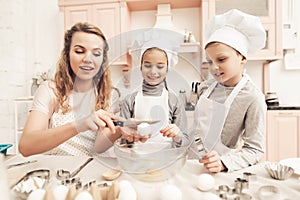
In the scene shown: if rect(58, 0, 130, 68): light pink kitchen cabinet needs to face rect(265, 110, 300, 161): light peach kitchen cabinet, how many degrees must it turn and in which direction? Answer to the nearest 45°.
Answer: approximately 90° to its left

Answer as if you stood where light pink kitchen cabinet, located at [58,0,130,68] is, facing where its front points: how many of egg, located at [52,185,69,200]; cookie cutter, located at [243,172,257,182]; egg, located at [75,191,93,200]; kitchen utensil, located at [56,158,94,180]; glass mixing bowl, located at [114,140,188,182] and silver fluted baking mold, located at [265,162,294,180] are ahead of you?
6

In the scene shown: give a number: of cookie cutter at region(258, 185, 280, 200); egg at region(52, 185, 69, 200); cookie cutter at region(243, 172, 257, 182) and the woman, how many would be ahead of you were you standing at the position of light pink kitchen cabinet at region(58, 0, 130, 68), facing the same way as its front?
4

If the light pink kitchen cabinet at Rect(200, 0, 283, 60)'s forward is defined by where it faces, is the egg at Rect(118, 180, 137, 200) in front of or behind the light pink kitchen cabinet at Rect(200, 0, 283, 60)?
in front

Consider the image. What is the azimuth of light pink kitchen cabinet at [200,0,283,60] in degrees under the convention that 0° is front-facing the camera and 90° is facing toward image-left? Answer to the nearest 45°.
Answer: approximately 0°

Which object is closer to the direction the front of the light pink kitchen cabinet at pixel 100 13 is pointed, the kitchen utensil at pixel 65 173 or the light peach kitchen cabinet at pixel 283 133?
the kitchen utensil

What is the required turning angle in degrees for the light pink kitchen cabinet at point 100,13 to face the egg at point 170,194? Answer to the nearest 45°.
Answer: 0° — it already faces it

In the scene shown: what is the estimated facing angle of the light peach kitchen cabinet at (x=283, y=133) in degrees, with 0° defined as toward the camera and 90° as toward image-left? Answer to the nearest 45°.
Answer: approximately 0°

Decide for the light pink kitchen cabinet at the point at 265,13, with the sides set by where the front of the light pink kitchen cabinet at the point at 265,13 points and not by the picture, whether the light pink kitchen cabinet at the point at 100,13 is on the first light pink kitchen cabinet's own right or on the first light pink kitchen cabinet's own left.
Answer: on the first light pink kitchen cabinet's own right
